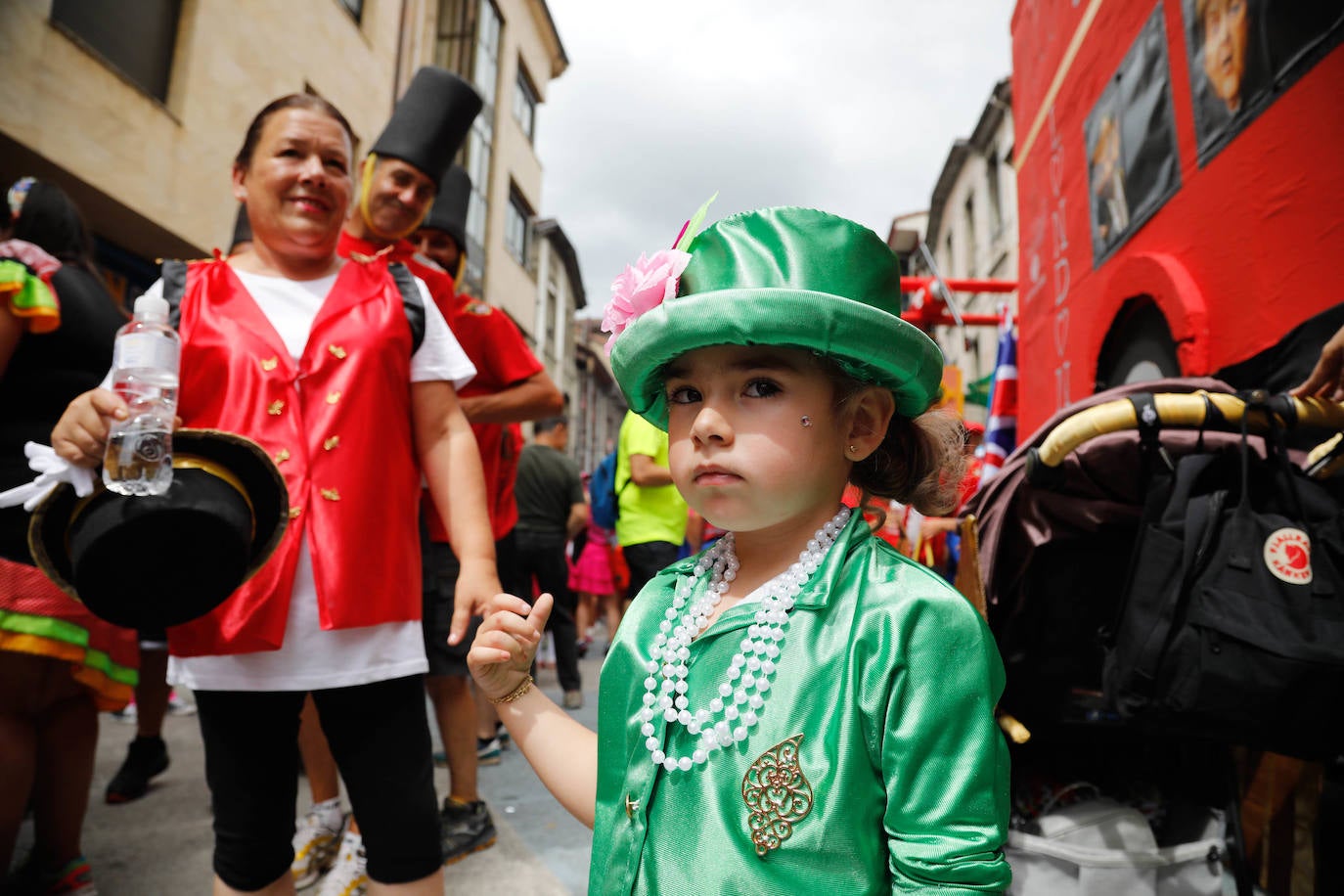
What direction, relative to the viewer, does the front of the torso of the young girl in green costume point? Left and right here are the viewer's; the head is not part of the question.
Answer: facing the viewer and to the left of the viewer

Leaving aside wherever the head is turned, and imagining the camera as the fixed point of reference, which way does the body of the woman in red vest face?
toward the camera

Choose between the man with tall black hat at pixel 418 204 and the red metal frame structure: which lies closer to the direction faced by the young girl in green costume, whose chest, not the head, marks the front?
the man with tall black hat

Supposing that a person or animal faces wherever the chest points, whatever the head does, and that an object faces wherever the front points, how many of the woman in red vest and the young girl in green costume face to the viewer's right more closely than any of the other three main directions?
0

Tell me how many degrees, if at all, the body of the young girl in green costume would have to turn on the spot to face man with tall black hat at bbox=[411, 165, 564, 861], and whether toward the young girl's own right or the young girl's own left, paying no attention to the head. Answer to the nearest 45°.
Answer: approximately 90° to the young girl's own right

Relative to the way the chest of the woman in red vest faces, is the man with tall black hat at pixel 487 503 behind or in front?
behind

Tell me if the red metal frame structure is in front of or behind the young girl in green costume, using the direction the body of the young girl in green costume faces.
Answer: behind

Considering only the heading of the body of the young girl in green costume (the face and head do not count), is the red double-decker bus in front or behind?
behind

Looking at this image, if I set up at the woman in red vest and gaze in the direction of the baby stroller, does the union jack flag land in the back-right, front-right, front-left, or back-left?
front-left
